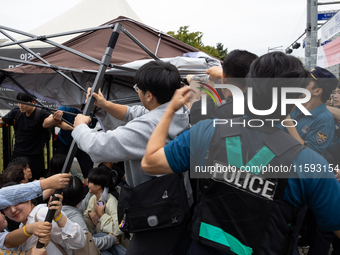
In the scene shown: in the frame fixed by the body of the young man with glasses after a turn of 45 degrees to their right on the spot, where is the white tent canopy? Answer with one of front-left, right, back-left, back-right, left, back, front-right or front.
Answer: front

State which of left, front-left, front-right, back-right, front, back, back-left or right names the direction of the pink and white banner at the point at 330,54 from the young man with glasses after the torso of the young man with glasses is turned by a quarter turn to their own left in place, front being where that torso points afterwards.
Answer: back

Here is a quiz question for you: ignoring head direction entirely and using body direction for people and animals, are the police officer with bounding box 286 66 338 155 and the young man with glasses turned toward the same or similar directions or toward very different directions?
same or similar directions

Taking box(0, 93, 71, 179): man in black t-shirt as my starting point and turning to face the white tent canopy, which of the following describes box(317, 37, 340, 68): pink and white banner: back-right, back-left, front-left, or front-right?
front-right

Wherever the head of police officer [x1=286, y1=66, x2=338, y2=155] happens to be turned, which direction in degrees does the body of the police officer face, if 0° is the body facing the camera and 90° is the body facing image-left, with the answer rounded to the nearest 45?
approximately 90°

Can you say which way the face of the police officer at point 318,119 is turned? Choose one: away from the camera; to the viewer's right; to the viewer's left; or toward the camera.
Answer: to the viewer's left

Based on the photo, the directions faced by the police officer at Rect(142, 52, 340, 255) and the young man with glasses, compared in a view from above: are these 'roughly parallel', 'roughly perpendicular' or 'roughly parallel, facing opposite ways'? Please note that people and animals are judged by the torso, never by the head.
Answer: roughly perpendicular

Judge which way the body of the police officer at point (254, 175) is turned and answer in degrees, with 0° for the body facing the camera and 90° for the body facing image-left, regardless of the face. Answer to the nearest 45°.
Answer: approximately 180°

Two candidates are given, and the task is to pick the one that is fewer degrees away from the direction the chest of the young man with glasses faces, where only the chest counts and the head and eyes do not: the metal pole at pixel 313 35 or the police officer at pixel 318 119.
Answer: the metal pole

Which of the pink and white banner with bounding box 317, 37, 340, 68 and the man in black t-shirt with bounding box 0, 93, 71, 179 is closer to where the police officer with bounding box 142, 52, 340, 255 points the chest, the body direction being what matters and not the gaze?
the pink and white banner

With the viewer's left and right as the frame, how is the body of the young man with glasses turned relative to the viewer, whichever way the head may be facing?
facing away from the viewer and to the left of the viewer

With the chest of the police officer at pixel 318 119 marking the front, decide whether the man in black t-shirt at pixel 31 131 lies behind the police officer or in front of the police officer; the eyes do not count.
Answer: in front

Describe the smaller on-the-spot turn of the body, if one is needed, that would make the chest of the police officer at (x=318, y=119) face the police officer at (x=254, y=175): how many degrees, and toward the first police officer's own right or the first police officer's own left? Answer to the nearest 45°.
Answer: approximately 90° to the first police officer's own left

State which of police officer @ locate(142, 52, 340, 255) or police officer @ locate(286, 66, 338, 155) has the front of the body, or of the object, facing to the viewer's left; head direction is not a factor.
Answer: police officer @ locate(286, 66, 338, 155)

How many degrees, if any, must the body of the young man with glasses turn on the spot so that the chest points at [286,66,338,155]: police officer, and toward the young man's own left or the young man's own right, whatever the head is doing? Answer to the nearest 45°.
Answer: approximately 135° to the young man's own right

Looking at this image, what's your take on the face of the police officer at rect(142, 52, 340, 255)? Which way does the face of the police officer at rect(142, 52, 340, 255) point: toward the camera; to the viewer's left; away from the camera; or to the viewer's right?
away from the camera
